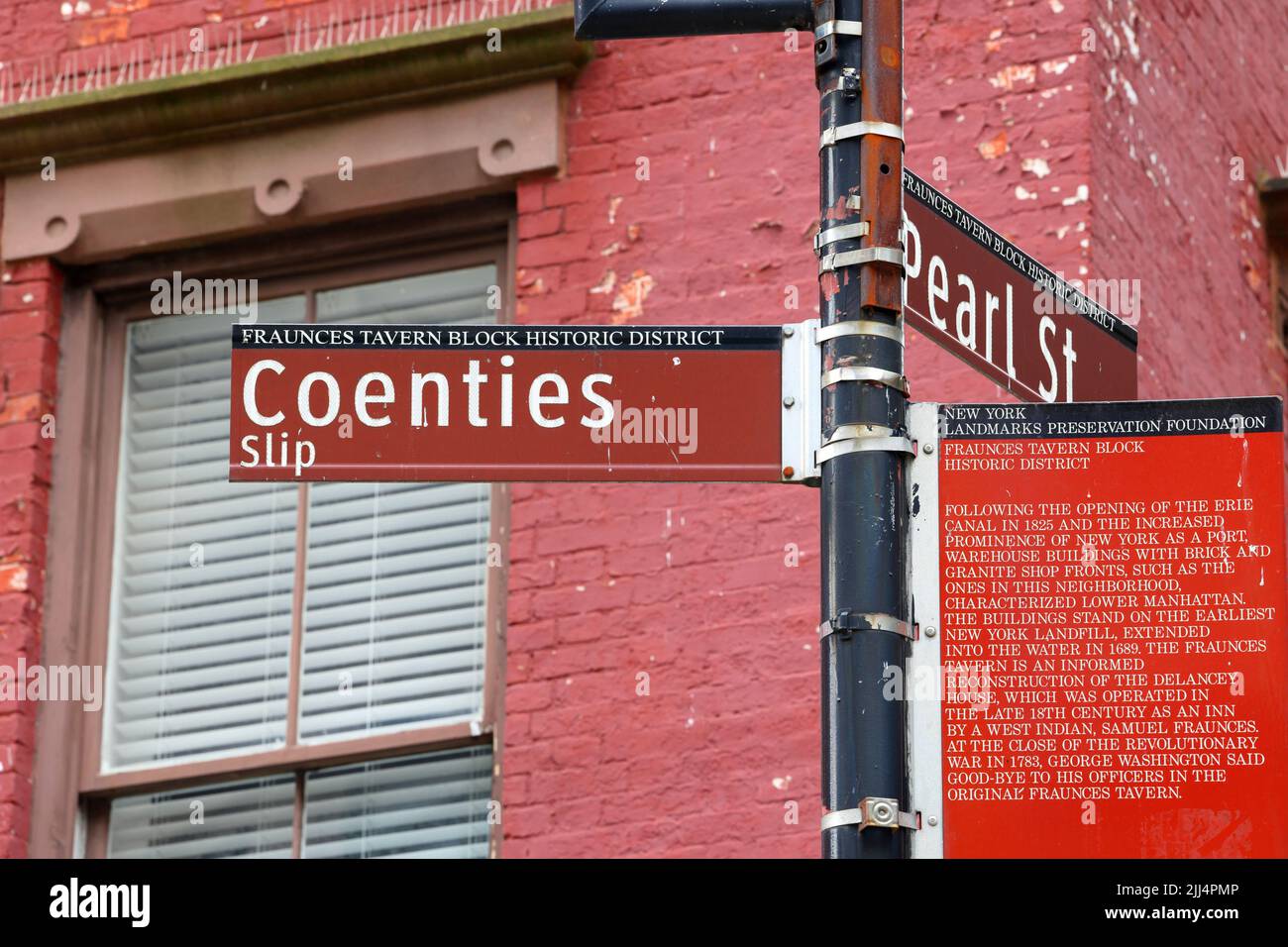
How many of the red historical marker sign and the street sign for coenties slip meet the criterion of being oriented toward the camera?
2

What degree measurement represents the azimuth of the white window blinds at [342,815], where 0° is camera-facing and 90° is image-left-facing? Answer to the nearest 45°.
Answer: approximately 45°

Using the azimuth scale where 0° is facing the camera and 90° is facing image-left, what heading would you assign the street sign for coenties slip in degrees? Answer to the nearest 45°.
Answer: approximately 0°

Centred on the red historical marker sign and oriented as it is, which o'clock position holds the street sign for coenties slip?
The street sign for coenties slip is roughly at 3 o'clock from the red historical marker sign.

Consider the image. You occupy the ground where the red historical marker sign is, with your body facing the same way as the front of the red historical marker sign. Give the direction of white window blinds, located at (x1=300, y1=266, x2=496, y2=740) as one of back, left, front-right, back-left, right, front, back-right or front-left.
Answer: back-right

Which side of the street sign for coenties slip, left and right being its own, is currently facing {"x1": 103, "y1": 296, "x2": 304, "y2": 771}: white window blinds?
back

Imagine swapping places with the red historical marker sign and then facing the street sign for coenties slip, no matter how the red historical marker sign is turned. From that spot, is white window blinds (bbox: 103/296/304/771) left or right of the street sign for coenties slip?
right
